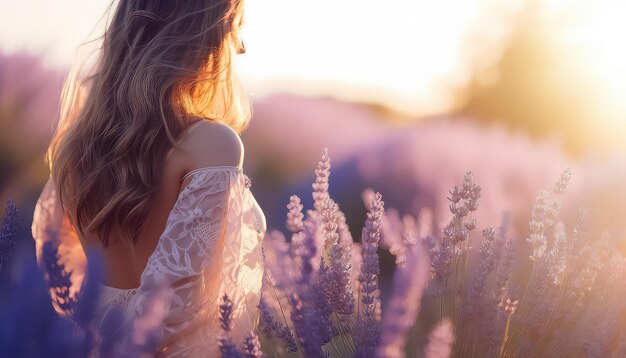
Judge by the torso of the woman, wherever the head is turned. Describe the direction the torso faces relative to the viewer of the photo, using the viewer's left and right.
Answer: facing away from the viewer and to the right of the viewer

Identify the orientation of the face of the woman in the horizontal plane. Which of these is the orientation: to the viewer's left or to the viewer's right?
to the viewer's right

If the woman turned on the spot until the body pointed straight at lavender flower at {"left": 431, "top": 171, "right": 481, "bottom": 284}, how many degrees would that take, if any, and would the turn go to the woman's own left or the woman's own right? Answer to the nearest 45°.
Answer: approximately 90° to the woman's own right

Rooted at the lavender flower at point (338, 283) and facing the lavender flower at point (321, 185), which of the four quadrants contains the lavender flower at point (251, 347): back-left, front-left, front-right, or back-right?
back-left

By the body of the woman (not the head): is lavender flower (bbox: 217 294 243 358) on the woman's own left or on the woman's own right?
on the woman's own right

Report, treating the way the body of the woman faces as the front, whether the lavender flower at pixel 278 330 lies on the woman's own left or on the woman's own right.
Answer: on the woman's own right

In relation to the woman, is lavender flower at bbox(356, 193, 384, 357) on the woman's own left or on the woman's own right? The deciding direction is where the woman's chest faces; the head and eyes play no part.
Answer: on the woman's own right

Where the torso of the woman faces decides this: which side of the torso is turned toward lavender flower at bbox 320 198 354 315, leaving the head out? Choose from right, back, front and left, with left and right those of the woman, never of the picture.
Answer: right

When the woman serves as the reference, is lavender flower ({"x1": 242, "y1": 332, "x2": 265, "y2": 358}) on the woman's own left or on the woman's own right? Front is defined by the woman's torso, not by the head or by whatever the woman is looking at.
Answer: on the woman's own right

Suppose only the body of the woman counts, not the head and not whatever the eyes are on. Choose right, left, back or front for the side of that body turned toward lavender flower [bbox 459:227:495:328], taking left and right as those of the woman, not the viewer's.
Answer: right
